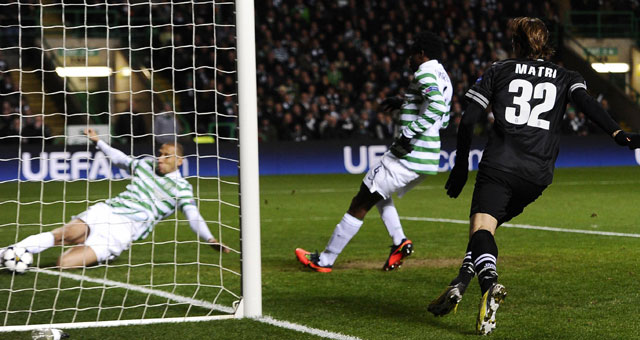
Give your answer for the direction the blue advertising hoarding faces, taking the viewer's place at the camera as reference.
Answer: facing the viewer

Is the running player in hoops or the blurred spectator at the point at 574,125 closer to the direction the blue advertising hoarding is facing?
the running player in hoops

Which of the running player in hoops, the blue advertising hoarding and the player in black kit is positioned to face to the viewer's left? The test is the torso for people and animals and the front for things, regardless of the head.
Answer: the running player in hoops

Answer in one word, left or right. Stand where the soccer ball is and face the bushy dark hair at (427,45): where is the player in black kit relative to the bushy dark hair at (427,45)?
right

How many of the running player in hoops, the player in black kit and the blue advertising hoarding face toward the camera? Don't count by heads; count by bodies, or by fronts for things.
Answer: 1

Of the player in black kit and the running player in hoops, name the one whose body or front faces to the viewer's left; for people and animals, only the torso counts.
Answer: the running player in hoops

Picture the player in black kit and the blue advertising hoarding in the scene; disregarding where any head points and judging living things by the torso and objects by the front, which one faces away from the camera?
the player in black kit

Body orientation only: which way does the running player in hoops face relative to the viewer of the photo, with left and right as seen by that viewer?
facing to the left of the viewer

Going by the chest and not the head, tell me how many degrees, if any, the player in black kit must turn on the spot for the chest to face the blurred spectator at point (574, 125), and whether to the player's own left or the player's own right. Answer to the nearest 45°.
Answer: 0° — they already face them

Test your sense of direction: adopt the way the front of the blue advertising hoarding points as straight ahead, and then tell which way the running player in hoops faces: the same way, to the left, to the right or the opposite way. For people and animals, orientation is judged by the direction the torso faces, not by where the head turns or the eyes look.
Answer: to the right

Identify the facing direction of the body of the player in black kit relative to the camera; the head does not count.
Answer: away from the camera

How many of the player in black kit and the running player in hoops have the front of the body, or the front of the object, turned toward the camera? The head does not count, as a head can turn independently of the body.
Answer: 0

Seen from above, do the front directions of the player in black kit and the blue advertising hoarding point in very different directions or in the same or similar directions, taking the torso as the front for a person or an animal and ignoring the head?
very different directions

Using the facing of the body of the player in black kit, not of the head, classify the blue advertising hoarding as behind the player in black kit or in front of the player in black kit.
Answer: in front

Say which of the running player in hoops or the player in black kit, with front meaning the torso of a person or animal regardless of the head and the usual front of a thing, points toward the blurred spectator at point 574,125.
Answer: the player in black kit

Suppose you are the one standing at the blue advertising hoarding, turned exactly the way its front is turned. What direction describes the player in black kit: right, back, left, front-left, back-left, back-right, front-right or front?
front

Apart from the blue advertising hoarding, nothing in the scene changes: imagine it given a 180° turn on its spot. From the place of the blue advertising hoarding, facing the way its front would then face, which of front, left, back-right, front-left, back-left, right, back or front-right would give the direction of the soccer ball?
back
